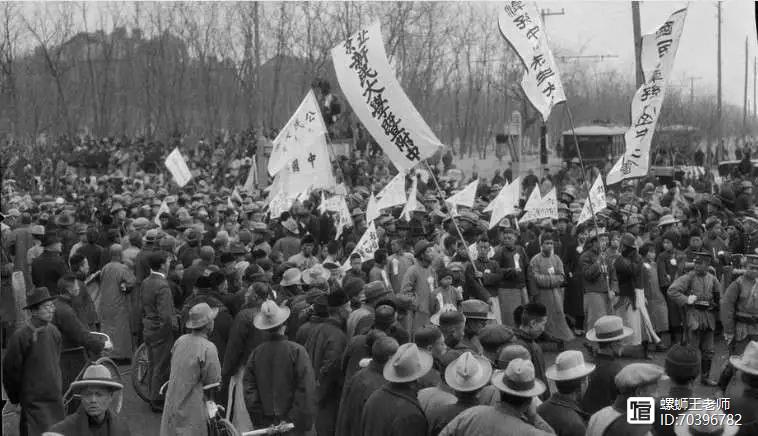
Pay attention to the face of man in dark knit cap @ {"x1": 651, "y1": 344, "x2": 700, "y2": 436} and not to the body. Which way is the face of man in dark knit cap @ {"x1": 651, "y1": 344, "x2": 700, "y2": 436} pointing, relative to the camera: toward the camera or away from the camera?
away from the camera

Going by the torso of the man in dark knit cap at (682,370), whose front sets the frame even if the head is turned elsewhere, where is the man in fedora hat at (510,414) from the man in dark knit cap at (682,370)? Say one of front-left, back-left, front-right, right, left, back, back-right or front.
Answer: back-left

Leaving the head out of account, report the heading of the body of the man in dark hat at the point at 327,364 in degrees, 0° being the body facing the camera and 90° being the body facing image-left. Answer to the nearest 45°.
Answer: approximately 225°

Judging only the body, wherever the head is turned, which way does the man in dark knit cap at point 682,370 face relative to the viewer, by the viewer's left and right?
facing away from the viewer

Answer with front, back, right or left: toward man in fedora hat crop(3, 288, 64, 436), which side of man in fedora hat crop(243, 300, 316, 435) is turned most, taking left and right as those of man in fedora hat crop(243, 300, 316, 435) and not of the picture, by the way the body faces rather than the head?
left

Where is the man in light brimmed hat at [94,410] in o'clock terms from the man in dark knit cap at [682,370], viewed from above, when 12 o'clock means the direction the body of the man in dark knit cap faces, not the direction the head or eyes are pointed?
The man in light brimmed hat is roughly at 8 o'clock from the man in dark knit cap.

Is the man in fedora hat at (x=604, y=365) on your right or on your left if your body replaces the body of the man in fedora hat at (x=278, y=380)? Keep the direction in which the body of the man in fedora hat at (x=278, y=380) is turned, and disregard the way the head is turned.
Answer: on your right

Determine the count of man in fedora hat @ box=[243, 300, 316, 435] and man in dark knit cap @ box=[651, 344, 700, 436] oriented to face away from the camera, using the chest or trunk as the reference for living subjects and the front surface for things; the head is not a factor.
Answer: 2

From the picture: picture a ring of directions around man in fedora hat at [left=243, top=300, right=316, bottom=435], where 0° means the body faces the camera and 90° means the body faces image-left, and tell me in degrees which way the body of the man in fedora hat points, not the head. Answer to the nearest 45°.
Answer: approximately 180°

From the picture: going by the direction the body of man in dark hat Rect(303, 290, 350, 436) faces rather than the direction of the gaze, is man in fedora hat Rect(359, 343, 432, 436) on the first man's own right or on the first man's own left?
on the first man's own right

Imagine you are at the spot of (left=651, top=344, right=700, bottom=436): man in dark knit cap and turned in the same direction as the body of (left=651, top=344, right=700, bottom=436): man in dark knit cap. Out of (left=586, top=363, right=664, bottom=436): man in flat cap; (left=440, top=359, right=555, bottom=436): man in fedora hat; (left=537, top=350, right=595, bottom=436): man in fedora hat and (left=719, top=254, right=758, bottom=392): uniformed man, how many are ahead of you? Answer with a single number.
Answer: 1

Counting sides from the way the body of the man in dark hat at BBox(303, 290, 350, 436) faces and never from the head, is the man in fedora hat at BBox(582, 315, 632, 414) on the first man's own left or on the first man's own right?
on the first man's own right
